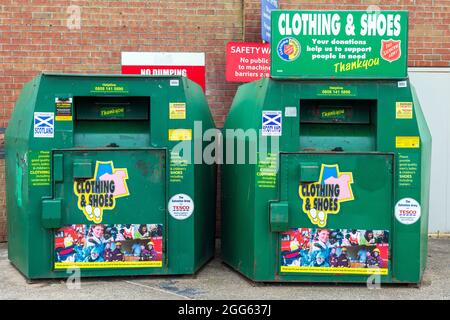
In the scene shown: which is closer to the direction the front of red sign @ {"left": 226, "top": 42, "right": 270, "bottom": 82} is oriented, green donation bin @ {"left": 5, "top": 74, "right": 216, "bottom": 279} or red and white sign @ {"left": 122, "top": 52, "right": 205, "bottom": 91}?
the green donation bin

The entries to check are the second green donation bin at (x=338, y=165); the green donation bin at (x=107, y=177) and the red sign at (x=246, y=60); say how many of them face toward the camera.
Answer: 3

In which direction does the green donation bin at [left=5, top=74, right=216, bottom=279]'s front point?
toward the camera

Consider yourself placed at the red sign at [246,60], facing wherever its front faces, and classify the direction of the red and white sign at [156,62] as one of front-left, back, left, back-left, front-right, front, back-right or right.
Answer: right

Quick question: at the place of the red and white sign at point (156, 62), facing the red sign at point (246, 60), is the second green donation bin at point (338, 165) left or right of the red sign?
right

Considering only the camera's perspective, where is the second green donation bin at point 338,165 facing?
facing the viewer

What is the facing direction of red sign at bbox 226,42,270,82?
toward the camera

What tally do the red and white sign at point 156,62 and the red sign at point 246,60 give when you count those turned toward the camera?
2

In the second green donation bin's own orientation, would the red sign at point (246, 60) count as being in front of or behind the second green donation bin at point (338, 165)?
behind

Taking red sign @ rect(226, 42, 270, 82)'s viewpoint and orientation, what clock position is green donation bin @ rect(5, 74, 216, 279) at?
The green donation bin is roughly at 1 o'clock from the red sign.

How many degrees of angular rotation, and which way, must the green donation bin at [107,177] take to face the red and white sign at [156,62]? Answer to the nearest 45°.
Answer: approximately 180°

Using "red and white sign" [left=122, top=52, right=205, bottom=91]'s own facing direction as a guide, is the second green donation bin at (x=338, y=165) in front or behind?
in front

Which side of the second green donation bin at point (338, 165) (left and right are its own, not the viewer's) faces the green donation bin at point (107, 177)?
right
